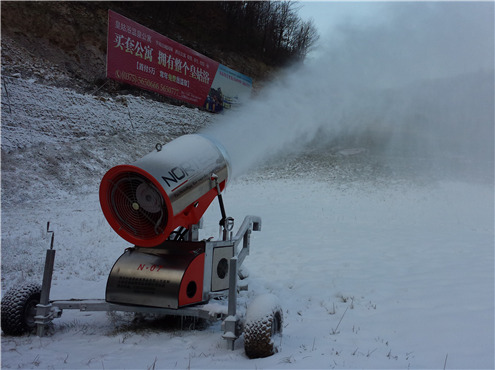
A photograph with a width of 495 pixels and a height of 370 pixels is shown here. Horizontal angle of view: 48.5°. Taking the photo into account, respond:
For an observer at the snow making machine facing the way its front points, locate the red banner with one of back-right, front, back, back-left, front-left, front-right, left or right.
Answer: front-left

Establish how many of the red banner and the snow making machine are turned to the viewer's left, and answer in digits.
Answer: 0

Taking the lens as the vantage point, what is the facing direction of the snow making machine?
facing away from the viewer and to the right of the viewer

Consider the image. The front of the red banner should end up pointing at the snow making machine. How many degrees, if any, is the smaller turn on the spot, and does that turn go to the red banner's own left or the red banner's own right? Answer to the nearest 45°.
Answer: approximately 45° to the red banner's own right
